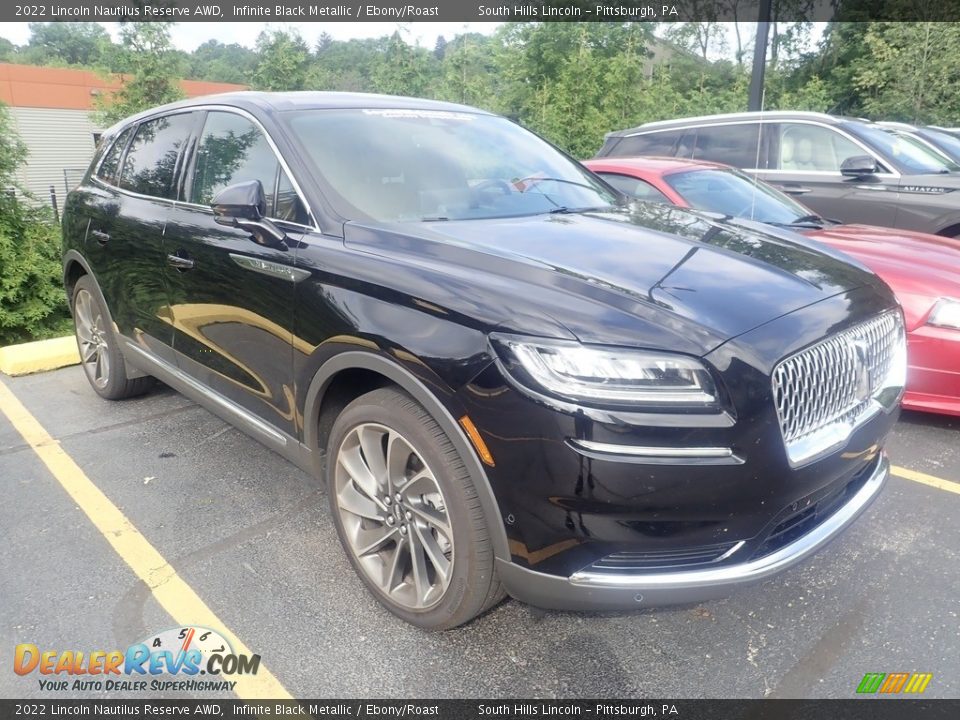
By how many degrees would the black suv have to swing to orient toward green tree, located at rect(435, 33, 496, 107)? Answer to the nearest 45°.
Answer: approximately 135° to its left

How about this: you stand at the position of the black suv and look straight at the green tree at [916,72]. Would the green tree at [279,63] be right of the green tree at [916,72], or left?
left

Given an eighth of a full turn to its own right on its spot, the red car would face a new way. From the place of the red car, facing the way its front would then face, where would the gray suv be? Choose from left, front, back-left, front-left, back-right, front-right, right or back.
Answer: back

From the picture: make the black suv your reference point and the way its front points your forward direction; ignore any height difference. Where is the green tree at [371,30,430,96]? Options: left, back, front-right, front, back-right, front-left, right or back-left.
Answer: back-left

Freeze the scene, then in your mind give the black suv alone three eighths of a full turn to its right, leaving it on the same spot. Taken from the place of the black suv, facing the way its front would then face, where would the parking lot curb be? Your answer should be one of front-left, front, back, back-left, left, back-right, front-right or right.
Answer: front-right

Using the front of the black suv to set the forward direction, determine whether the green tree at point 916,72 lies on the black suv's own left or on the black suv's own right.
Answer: on the black suv's own left

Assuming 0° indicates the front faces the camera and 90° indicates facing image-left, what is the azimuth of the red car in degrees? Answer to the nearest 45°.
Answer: approximately 315°

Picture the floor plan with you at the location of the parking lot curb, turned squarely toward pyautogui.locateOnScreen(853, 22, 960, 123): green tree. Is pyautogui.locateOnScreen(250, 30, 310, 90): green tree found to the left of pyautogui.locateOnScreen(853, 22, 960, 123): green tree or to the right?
left

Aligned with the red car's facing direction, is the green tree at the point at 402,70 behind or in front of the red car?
behind

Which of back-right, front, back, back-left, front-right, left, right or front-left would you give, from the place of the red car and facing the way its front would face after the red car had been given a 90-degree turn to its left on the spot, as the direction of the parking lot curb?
back-left

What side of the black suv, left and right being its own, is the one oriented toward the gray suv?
left

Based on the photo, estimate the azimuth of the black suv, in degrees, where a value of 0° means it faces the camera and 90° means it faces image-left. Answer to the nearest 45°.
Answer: approximately 315°
